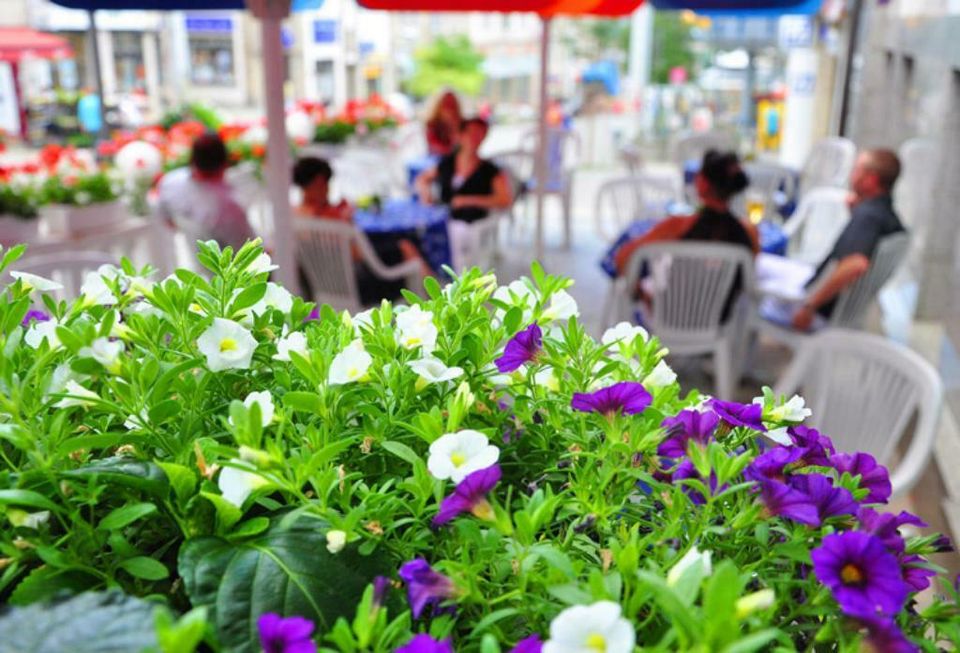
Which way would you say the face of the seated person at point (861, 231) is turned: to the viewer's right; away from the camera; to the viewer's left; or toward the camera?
to the viewer's left

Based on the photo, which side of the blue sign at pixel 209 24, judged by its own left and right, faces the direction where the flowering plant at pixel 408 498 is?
front

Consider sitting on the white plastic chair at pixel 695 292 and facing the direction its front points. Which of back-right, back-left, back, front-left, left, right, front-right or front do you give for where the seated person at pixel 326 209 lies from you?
left

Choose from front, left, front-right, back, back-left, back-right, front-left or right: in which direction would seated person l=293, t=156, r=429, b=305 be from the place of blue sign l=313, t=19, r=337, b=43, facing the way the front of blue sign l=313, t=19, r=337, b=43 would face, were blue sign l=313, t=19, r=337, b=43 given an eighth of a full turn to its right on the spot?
front-left

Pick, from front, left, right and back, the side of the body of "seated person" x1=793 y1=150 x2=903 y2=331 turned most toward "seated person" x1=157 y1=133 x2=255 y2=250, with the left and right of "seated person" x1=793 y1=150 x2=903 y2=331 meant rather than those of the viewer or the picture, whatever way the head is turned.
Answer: front

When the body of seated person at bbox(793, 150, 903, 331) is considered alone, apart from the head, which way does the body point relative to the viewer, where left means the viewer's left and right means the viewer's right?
facing to the left of the viewer

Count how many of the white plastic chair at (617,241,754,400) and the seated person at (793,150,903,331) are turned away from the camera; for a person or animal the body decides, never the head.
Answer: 1

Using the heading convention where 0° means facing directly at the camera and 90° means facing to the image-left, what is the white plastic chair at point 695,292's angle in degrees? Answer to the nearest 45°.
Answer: approximately 180°

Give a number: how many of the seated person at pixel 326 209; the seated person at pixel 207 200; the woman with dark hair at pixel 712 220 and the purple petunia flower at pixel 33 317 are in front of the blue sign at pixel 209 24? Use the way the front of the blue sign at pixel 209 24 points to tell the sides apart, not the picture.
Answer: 4

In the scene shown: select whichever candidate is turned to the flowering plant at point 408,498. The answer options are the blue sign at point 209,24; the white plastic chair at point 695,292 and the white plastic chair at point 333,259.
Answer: the blue sign

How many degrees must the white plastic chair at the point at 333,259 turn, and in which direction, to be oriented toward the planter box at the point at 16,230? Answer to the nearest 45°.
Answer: approximately 135° to its left

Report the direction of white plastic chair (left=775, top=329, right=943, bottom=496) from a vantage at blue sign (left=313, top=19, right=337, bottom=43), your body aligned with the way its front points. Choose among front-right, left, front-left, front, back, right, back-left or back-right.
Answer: front

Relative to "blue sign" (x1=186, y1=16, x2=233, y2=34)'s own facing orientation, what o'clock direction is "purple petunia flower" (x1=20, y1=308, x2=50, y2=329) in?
The purple petunia flower is roughly at 12 o'clock from the blue sign.

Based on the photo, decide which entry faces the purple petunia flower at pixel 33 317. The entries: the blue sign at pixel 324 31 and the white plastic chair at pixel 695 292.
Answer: the blue sign

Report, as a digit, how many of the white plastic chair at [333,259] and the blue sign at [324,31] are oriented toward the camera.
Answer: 1

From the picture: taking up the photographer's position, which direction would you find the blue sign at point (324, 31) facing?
facing the viewer

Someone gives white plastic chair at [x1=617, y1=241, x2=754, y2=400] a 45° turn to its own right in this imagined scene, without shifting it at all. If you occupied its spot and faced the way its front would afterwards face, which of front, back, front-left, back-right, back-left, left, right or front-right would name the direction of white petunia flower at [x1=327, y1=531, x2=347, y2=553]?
back-right

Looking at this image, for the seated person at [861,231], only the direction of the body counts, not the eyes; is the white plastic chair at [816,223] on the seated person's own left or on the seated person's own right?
on the seated person's own right

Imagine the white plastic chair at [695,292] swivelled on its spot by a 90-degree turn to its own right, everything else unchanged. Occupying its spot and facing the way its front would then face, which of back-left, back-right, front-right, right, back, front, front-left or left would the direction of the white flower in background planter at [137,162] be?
back

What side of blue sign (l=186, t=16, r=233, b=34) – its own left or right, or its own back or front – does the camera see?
front
